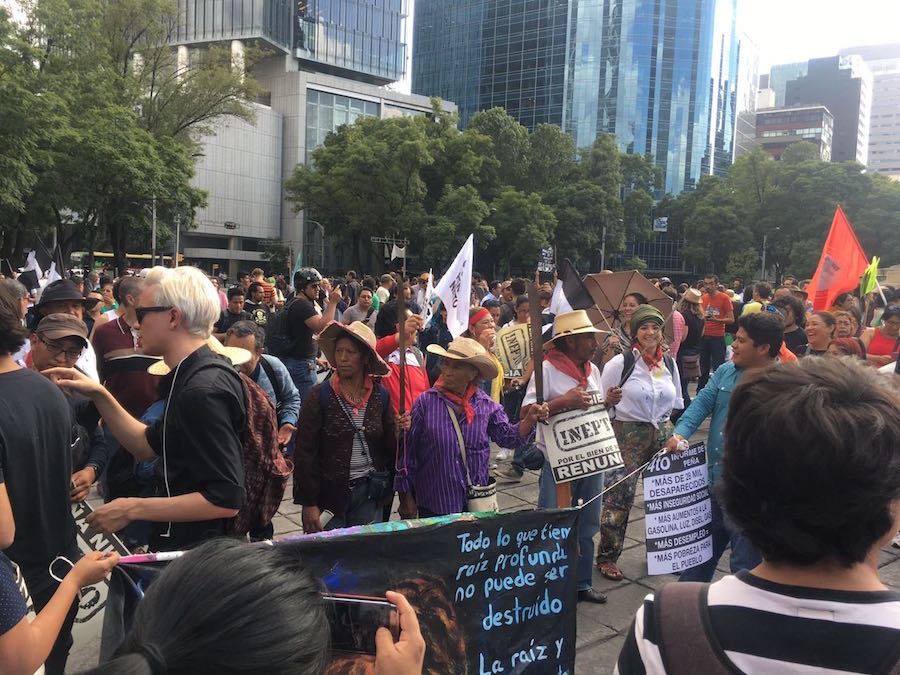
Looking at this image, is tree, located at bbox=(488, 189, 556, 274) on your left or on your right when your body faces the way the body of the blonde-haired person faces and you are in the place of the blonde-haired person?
on your right

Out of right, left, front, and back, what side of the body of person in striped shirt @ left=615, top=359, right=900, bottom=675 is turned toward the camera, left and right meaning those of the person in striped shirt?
back

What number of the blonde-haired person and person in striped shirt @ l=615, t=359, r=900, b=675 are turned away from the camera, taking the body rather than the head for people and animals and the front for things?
1

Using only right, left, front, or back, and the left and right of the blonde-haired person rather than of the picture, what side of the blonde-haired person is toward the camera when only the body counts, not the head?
left

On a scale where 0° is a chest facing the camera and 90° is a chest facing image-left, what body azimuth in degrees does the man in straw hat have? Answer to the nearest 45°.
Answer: approximately 315°

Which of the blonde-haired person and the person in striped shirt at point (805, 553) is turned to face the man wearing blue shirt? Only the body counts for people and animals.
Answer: the person in striped shirt

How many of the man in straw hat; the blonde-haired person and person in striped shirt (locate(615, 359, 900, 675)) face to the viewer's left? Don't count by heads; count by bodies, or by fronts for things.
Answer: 1

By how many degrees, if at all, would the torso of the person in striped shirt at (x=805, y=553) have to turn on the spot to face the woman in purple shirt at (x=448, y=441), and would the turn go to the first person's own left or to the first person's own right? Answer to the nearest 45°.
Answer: approximately 45° to the first person's own left

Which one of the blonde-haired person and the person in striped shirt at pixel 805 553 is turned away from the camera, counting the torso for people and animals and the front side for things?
the person in striped shirt

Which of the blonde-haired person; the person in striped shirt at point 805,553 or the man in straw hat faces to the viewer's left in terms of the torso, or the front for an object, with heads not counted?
the blonde-haired person

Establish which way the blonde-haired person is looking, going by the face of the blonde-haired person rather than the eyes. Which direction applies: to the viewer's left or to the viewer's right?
to the viewer's left

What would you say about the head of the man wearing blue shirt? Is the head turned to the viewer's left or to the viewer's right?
to the viewer's left

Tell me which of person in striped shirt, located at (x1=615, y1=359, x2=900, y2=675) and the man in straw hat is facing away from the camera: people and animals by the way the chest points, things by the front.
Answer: the person in striped shirt

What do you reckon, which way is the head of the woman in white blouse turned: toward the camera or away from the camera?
toward the camera
